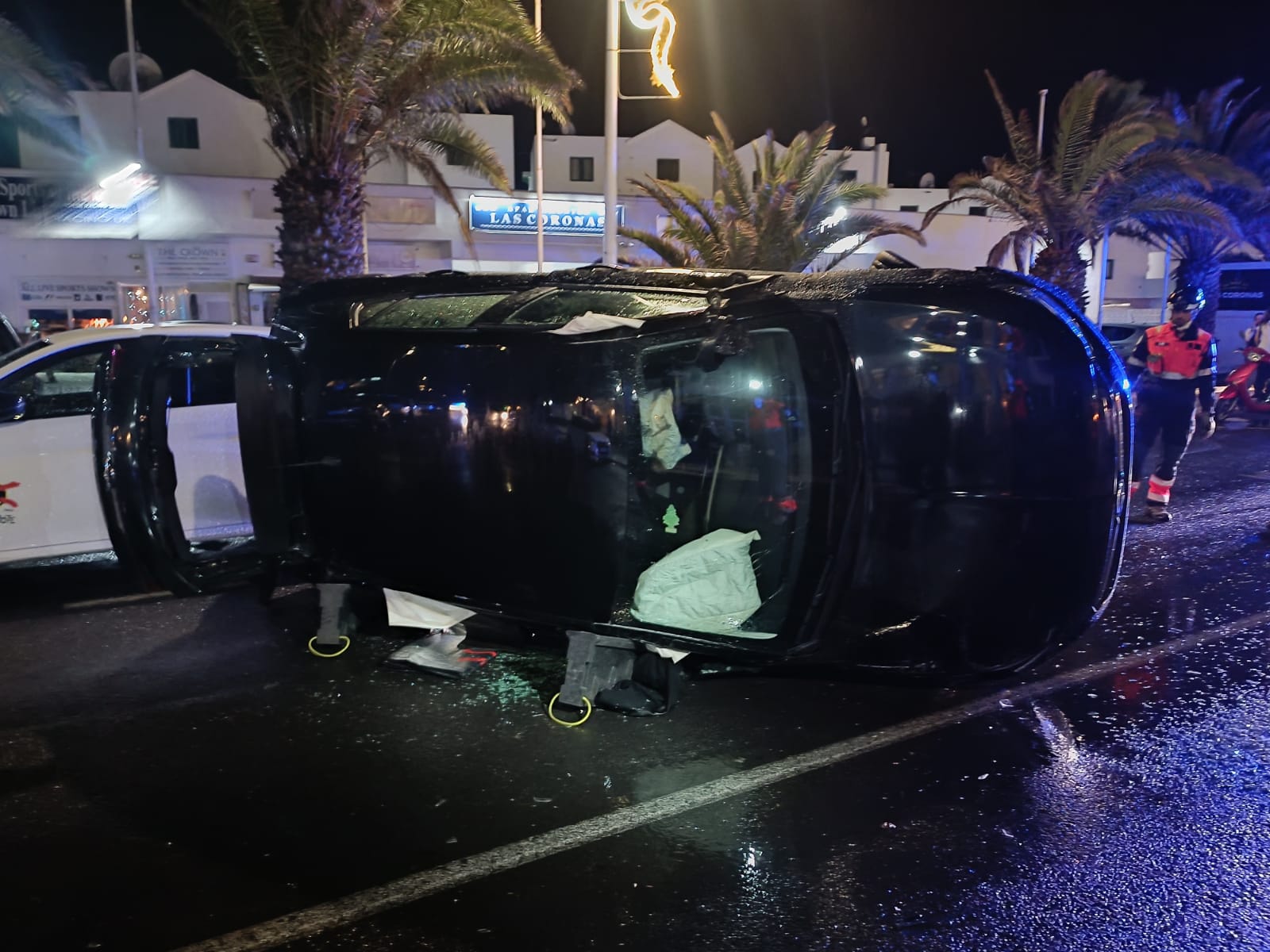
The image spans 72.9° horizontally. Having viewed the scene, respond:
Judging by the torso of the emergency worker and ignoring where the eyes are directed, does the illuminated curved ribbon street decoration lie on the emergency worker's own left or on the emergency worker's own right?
on the emergency worker's own right

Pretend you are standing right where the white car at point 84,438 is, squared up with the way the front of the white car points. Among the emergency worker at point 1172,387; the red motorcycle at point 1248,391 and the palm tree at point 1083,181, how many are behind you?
3

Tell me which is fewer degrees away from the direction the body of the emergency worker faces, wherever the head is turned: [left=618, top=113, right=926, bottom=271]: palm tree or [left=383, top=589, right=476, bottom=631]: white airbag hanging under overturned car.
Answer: the white airbag hanging under overturned car

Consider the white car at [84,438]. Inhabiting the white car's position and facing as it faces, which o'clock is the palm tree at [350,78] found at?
The palm tree is roughly at 4 o'clock from the white car.

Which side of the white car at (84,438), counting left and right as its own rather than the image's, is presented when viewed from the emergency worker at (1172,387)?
back

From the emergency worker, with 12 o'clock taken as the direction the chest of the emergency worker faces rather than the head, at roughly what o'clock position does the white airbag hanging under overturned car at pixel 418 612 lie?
The white airbag hanging under overturned car is roughly at 1 o'clock from the emergency worker.

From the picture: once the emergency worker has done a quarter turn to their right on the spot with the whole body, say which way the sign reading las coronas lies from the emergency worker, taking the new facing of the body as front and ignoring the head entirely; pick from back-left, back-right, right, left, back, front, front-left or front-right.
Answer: front-right

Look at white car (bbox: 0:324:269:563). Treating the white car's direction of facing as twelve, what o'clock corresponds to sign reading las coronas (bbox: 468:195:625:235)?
The sign reading las coronas is roughly at 4 o'clock from the white car.

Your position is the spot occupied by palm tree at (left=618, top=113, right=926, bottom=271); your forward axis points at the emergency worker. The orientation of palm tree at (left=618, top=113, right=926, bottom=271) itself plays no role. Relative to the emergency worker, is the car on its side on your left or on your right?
right

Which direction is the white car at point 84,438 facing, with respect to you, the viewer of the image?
facing to the left of the viewer

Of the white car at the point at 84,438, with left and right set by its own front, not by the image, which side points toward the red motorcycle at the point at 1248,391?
back

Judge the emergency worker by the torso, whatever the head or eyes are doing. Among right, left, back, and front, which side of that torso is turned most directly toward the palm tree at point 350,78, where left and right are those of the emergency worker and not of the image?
right

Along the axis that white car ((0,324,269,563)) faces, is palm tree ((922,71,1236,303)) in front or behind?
behind

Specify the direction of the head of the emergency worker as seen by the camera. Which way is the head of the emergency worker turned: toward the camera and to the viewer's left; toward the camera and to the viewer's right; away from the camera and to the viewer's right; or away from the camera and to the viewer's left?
toward the camera and to the viewer's left

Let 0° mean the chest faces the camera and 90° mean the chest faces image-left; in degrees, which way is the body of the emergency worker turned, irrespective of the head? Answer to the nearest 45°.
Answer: approximately 0°

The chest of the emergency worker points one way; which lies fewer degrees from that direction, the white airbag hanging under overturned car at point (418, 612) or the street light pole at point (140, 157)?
the white airbag hanging under overturned car
